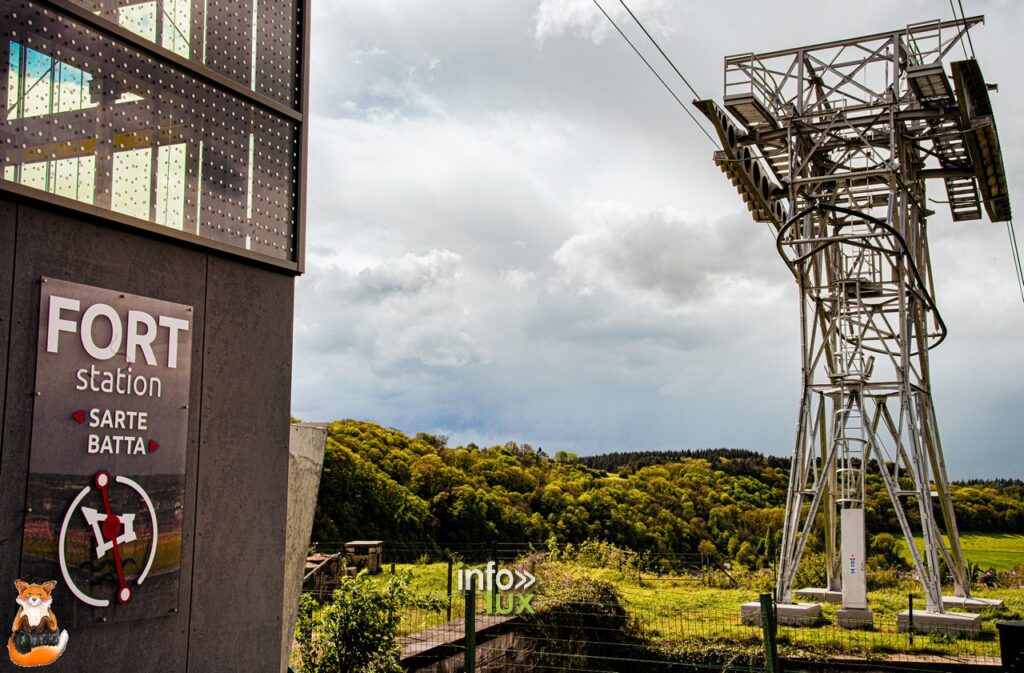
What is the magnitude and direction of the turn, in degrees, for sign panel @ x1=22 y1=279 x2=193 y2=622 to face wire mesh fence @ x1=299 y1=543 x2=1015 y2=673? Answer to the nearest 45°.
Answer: approximately 90° to its left

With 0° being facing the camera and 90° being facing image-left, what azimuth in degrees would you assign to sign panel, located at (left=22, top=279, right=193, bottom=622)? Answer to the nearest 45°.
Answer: approximately 315°

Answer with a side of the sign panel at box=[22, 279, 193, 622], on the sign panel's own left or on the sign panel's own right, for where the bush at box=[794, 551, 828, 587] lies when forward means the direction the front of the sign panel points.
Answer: on the sign panel's own left

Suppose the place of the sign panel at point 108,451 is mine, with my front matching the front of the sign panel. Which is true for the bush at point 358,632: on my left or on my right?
on my left

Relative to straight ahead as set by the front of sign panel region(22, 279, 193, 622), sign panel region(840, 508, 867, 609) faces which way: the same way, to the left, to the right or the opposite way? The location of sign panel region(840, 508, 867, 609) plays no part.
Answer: to the right

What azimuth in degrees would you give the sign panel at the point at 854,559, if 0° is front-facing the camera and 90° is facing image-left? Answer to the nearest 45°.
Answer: approximately 0°
